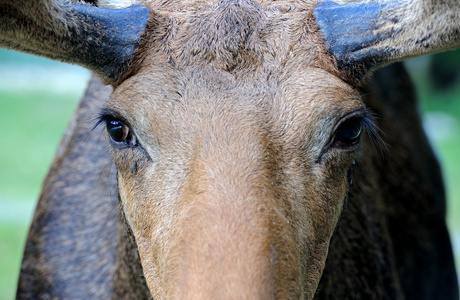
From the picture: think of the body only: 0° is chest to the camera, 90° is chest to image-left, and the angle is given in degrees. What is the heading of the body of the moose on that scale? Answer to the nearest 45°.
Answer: approximately 0°
